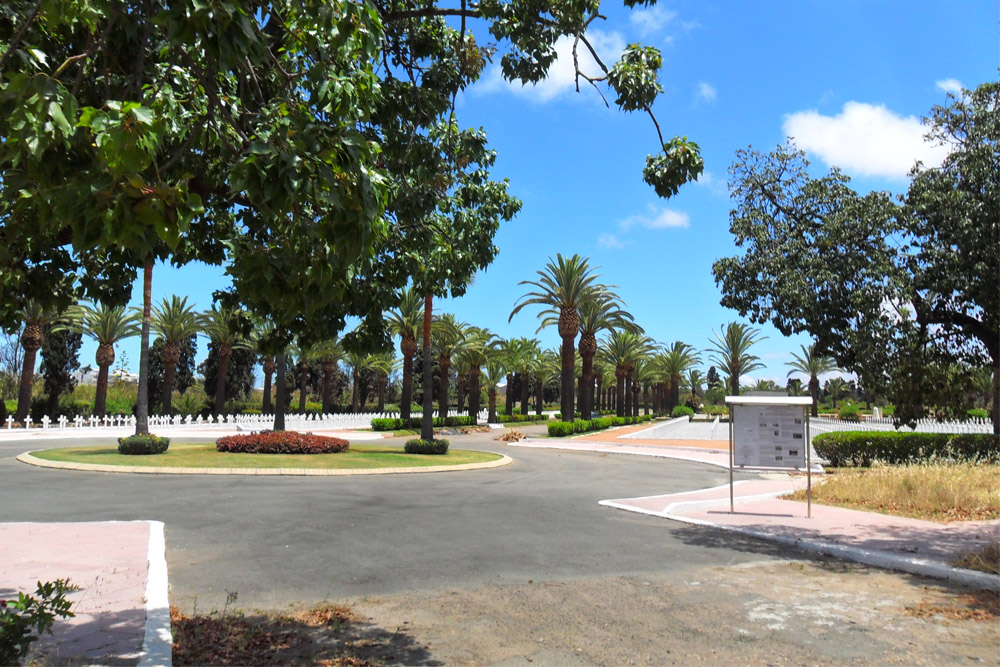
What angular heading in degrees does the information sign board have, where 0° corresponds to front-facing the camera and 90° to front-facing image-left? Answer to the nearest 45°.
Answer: approximately 0°

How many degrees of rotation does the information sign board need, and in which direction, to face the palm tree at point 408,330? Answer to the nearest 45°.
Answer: approximately 135° to its right

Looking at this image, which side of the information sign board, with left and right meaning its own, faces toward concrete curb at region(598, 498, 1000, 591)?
front

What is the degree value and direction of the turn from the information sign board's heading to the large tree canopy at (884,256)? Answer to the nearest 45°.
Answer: approximately 135° to its left

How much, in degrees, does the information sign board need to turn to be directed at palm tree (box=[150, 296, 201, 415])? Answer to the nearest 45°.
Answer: approximately 135° to its right

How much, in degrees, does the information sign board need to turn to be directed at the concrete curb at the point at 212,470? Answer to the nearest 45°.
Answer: approximately 90° to its right

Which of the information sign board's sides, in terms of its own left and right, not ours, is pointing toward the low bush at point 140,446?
right

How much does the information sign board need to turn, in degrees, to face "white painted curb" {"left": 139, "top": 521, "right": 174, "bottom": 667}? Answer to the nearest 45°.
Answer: approximately 45° to its right

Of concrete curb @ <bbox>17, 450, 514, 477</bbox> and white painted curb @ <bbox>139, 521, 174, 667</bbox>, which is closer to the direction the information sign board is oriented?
the white painted curb

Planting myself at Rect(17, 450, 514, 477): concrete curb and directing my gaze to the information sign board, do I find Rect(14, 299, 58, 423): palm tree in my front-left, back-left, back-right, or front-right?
back-left

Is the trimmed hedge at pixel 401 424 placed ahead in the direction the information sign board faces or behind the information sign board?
behind

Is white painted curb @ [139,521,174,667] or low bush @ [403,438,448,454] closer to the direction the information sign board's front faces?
the white painted curb
